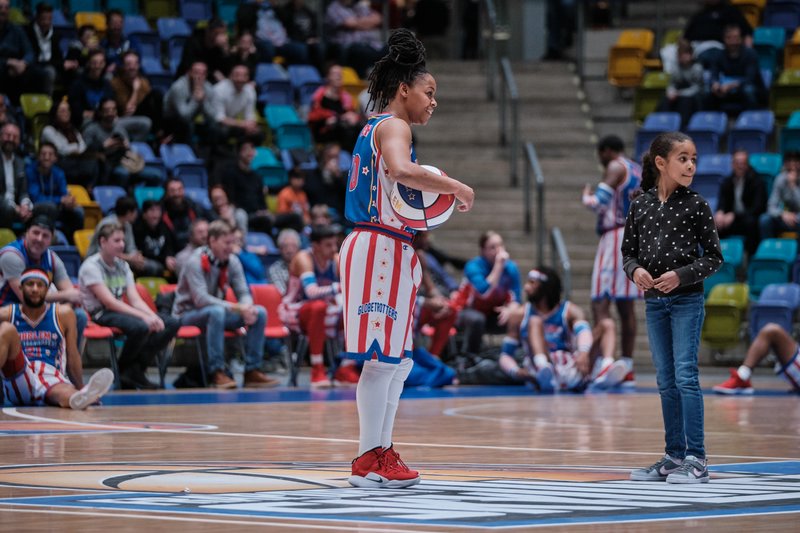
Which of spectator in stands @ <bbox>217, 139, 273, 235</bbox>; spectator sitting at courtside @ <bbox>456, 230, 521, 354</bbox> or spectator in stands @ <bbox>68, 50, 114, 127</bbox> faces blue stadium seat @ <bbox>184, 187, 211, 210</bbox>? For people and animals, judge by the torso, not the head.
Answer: spectator in stands @ <bbox>68, 50, 114, 127</bbox>

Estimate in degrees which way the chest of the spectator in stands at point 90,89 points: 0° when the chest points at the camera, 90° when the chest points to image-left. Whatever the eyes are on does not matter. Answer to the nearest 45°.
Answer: approximately 315°

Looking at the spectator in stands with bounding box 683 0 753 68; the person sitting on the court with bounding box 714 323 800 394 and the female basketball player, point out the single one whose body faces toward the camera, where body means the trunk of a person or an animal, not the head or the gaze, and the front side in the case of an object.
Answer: the spectator in stands with bounding box 683 0 753 68

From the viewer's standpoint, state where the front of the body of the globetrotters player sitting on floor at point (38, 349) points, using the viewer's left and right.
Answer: facing the viewer

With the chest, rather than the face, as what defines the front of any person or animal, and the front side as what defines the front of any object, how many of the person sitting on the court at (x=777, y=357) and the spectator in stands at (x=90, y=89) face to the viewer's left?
1

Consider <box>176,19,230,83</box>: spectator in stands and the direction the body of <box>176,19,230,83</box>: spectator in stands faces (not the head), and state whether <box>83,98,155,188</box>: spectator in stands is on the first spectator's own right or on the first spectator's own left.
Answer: on the first spectator's own right

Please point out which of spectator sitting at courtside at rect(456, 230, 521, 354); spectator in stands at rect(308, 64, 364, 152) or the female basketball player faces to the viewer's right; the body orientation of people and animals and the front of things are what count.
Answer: the female basketball player

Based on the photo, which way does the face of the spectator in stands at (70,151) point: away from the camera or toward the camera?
toward the camera

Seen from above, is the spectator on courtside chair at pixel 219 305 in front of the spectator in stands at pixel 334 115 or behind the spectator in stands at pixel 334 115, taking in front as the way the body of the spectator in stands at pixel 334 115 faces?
in front

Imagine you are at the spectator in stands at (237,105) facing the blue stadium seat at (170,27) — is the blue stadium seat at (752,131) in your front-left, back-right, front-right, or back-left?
back-right

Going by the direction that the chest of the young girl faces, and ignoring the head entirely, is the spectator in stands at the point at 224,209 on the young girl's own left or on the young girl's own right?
on the young girl's own right

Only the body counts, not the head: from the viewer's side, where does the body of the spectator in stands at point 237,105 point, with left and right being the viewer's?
facing the viewer and to the right of the viewer

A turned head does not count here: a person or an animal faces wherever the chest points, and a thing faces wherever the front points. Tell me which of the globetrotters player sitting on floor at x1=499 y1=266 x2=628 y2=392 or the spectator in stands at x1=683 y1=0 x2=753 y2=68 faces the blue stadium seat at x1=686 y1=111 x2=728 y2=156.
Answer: the spectator in stands

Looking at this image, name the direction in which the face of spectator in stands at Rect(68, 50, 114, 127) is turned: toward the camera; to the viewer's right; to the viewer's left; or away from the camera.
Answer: toward the camera

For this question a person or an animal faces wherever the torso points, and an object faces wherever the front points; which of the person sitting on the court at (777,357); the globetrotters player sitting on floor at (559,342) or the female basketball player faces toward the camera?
the globetrotters player sitting on floor

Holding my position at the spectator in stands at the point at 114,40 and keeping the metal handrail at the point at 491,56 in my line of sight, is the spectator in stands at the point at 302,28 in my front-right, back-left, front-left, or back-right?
front-left
